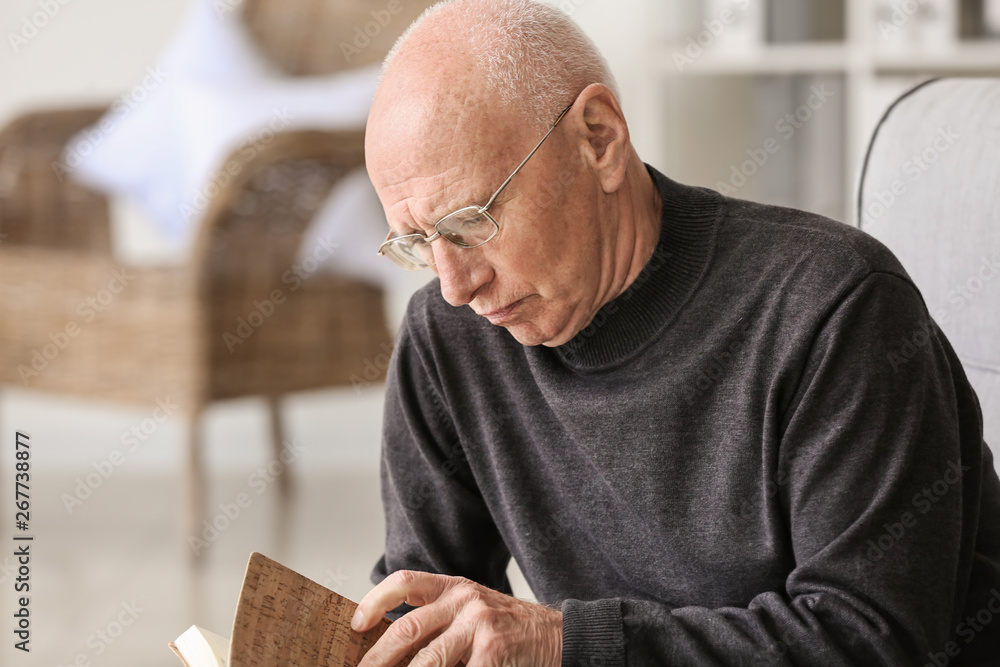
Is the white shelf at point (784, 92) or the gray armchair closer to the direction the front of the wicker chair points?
the gray armchair

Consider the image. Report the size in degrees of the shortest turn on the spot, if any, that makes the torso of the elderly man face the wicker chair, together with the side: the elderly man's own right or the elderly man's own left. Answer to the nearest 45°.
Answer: approximately 90° to the elderly man's own right

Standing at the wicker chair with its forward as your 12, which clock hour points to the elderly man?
The elderly man is roughly at 10 o'clock from the wicker chair.

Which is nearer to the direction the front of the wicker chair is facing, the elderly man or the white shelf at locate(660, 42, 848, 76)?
the elderly man

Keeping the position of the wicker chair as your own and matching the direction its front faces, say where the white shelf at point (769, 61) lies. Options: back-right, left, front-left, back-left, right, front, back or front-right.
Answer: back-left

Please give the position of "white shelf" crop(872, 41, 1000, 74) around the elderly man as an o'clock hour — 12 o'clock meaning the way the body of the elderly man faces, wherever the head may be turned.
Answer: The white shelf is roughly at 5 o'clock from the elderly man.

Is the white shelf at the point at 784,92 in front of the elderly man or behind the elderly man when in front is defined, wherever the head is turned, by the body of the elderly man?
behind

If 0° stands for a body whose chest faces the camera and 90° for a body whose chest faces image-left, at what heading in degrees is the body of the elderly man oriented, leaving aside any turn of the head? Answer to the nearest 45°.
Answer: approximately 45°

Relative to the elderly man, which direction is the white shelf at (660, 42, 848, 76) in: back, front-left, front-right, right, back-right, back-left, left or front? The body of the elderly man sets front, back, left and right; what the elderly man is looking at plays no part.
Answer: back-right

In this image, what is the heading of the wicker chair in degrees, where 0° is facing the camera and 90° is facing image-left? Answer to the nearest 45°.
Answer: approximately 45°
